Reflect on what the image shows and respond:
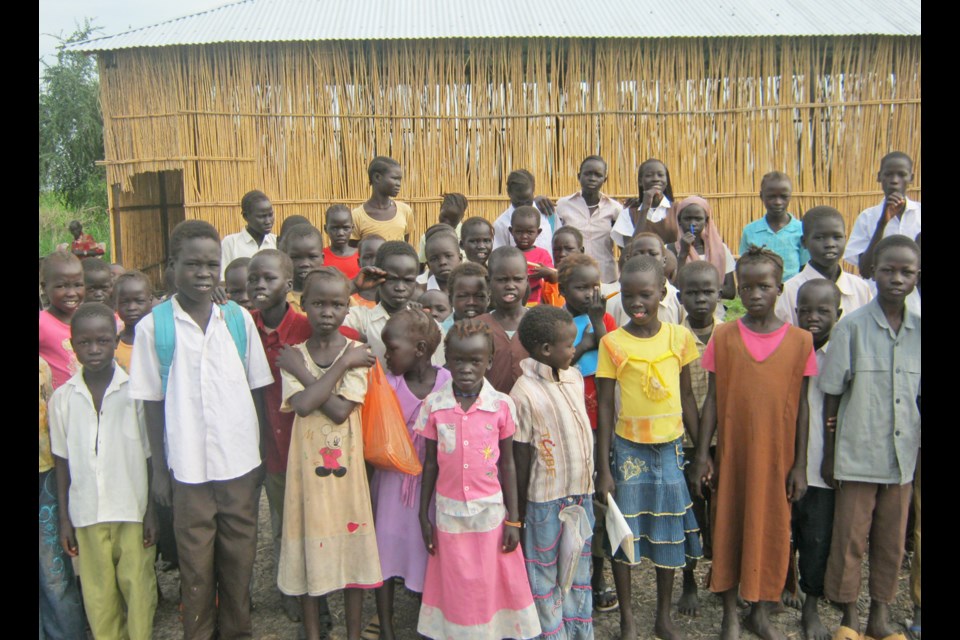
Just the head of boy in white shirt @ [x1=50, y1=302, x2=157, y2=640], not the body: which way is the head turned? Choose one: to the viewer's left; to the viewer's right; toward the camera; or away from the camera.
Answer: toward the camera

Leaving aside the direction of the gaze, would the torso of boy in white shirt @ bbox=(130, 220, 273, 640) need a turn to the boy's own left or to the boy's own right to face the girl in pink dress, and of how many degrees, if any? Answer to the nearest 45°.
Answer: approximately 45° to the boy's own left

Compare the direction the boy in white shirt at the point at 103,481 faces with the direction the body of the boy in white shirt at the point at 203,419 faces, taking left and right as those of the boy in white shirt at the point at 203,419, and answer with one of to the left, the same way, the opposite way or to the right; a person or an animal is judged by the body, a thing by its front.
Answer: the same way

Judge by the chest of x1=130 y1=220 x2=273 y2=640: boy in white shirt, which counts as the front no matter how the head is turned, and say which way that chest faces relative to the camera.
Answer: toward the camera

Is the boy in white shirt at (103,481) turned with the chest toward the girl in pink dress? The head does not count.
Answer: no

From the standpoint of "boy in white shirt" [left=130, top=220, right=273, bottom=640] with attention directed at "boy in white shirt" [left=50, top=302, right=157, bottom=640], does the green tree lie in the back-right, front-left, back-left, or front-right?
front-right

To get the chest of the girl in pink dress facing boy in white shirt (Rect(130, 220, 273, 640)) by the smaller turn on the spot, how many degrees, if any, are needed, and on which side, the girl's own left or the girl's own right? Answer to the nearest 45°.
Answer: approximately 90° to the girl's own right

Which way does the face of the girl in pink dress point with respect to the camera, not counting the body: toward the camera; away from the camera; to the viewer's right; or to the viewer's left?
toward the camera

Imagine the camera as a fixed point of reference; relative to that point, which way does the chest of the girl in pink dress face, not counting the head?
toward the camera

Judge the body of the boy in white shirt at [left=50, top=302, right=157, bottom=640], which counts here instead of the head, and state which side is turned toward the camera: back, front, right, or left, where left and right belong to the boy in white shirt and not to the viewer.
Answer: front

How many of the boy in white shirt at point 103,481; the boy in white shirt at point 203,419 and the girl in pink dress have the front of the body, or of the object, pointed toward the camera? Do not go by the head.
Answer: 3

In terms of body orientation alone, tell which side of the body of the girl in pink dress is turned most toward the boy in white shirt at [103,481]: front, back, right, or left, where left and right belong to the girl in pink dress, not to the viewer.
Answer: right

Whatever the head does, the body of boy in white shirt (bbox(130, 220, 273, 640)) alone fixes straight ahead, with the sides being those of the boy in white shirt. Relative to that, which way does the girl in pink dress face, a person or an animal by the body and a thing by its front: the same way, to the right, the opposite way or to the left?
the same way

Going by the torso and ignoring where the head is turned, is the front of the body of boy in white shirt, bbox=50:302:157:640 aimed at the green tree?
no

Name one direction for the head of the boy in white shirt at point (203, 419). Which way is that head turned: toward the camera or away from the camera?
toward the camera

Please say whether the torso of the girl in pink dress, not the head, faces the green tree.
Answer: no

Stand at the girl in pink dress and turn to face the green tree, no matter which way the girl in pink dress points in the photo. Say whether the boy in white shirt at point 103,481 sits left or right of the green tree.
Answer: left
